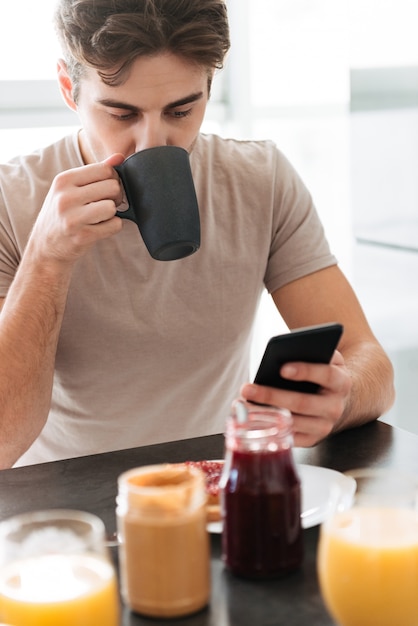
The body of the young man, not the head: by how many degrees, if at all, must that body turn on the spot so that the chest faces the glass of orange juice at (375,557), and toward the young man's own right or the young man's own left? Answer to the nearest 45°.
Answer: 0° — they already face it

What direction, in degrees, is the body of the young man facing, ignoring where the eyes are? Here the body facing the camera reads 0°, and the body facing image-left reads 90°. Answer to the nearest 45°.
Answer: approximately 0°

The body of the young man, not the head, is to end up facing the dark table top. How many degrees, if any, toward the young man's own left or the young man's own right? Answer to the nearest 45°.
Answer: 0° — they already face it

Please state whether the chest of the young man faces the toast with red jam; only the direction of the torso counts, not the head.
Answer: yes

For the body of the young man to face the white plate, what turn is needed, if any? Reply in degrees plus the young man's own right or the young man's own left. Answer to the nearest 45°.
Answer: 0° — they already face it

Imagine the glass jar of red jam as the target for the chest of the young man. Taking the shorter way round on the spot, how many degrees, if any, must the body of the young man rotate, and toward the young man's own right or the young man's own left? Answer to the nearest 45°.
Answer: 0° — they already face it

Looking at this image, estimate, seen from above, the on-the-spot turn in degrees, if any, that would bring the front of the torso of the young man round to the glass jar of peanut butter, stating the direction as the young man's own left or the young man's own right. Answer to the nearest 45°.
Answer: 0° — they already face it

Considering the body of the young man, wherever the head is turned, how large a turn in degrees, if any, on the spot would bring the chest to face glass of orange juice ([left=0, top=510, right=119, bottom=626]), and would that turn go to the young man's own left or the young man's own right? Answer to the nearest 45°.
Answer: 0° — they already face it
